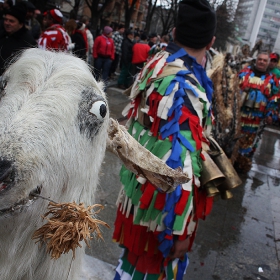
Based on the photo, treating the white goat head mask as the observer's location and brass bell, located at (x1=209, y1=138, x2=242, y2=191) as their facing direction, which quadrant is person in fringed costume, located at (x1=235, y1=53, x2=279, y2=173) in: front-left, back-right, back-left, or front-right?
front-left

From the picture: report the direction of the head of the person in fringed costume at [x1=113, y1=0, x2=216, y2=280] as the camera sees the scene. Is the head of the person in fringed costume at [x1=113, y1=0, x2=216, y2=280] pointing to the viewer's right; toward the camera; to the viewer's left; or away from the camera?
away from the camera

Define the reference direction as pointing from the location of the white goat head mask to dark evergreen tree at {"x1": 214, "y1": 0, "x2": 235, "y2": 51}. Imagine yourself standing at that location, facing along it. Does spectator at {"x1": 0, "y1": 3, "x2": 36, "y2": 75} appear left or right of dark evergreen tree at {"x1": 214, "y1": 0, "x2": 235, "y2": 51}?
left

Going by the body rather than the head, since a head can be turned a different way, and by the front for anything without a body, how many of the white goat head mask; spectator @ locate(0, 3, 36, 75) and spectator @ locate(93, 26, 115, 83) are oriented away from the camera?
0

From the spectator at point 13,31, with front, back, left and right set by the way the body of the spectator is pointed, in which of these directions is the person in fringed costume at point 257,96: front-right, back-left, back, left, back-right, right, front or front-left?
back-left

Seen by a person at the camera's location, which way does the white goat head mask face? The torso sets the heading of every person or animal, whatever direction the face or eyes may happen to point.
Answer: facing the viewer and to the left of the viewer

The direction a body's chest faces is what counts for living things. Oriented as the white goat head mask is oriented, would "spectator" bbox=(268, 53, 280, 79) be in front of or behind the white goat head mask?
behind

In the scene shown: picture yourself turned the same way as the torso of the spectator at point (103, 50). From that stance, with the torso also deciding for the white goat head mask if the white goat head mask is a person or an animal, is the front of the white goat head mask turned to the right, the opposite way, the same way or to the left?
to the right

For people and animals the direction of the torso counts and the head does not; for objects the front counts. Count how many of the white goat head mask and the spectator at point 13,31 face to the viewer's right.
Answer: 0

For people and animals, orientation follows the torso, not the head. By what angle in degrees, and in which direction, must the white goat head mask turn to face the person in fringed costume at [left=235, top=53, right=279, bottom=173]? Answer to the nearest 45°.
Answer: approximately 180°
